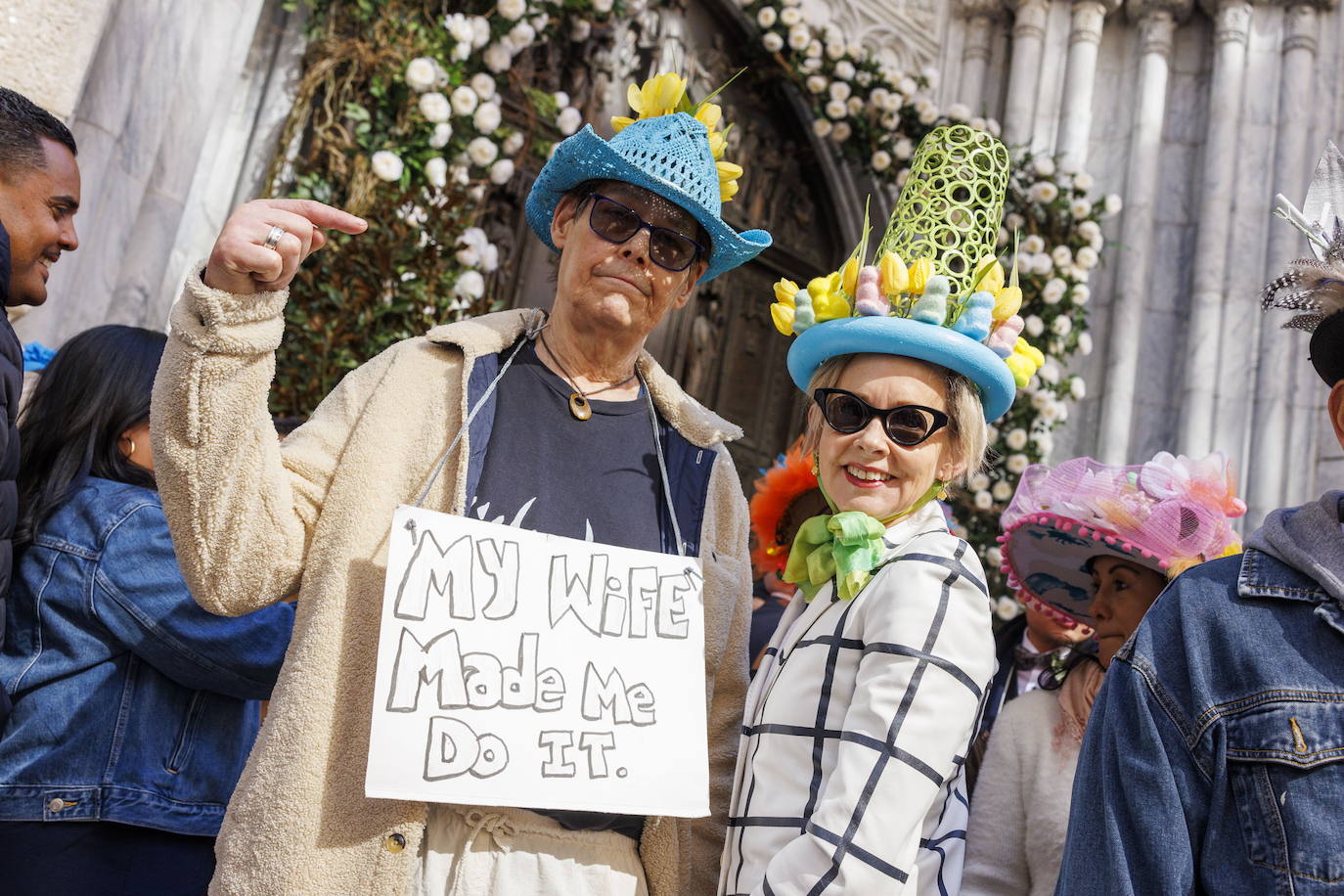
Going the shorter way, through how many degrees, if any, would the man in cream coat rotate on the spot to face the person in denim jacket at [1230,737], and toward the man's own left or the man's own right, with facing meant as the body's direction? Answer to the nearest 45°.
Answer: approximately 45° to the man's own left

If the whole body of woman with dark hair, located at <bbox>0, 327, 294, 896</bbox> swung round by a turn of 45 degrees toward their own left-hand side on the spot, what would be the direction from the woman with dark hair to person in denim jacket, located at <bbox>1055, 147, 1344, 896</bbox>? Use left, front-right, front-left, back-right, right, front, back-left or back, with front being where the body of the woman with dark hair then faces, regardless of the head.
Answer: back-right

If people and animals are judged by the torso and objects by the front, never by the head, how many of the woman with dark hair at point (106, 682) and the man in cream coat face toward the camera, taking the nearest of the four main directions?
1
